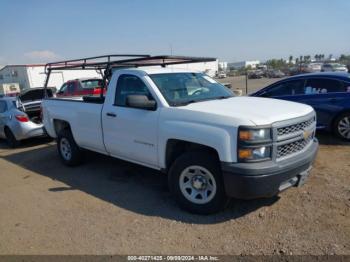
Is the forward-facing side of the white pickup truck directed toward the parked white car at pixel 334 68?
no

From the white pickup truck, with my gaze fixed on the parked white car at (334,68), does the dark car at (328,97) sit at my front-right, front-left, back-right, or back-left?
front-right

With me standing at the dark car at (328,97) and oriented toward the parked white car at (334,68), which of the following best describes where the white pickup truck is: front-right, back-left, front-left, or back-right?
back-left

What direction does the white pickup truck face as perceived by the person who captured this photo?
facing the viewer and to the right of the viewer

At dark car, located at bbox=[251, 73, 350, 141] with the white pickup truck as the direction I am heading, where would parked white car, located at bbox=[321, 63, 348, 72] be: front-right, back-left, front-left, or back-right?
back-right

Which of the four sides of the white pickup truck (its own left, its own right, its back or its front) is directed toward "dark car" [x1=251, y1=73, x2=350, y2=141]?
left
